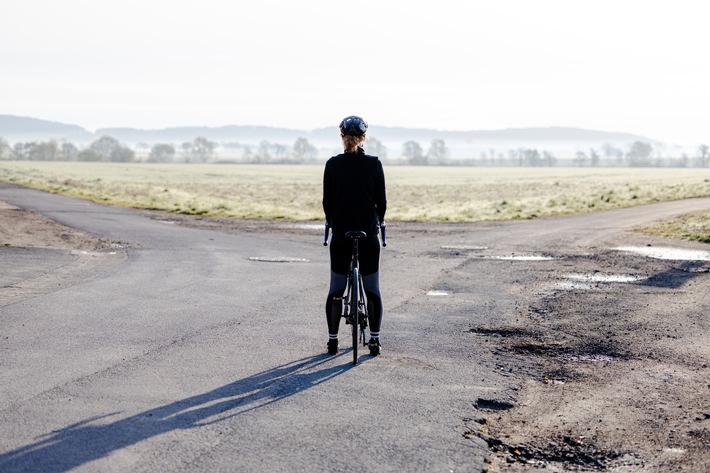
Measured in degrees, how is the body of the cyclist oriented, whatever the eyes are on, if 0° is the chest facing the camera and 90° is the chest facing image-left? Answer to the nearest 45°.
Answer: approximately 180°

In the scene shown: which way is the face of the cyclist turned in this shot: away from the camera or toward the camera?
away from the camera
